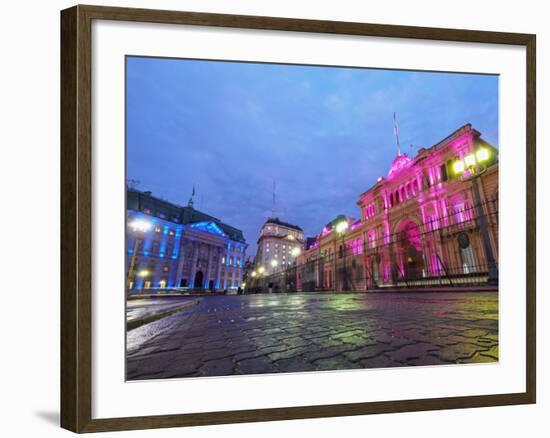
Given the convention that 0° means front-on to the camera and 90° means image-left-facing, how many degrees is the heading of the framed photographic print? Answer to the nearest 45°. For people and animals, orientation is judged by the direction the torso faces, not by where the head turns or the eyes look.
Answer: approximately 315°
